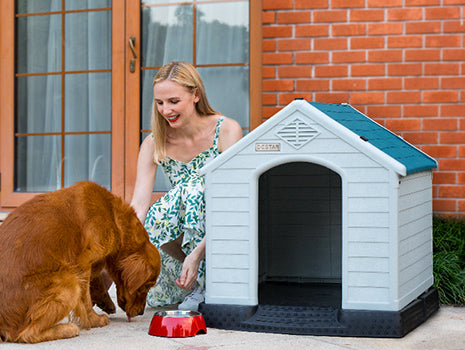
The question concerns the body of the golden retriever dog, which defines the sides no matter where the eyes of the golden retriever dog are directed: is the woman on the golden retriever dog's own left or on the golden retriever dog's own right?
on the golden retriever dog's own left

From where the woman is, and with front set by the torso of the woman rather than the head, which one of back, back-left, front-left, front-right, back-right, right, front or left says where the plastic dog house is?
left

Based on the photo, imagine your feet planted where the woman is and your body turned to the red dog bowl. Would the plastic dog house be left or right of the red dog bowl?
left

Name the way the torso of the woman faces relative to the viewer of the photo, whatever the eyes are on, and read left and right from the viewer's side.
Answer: facing the viewer and to the left of the viewer

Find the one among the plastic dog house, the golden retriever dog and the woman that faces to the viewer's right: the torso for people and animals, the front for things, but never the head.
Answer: the golden retriever dog

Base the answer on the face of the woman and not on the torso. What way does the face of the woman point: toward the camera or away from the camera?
toward the camera

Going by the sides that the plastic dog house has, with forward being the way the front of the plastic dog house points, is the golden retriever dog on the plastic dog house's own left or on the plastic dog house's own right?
on the plastic dog house's own right

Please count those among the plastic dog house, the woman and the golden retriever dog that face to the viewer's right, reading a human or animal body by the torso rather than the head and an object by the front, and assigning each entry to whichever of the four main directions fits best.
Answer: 1

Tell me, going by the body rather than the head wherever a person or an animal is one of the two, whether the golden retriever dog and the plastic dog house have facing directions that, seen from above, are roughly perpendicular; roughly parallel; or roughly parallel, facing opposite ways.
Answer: roughly perpendicular

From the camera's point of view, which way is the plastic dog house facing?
toward the camera

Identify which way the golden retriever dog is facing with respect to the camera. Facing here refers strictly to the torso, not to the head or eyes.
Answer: to the viewer's right

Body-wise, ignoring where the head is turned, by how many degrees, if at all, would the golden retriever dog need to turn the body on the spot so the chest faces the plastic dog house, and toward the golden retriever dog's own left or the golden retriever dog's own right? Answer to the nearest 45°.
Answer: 0° — it already faces it

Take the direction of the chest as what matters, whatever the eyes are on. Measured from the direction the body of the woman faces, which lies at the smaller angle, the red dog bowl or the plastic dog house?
the red dog bowl

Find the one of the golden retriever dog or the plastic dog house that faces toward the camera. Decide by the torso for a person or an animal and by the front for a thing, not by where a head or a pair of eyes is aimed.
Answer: the plastic dog house
